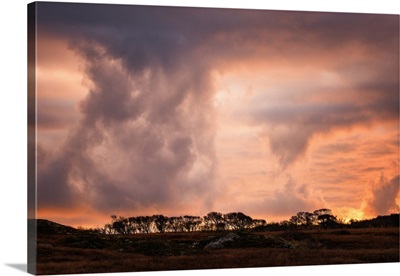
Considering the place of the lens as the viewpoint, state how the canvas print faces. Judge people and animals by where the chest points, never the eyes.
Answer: facing the viewer and to the right of the viewer
